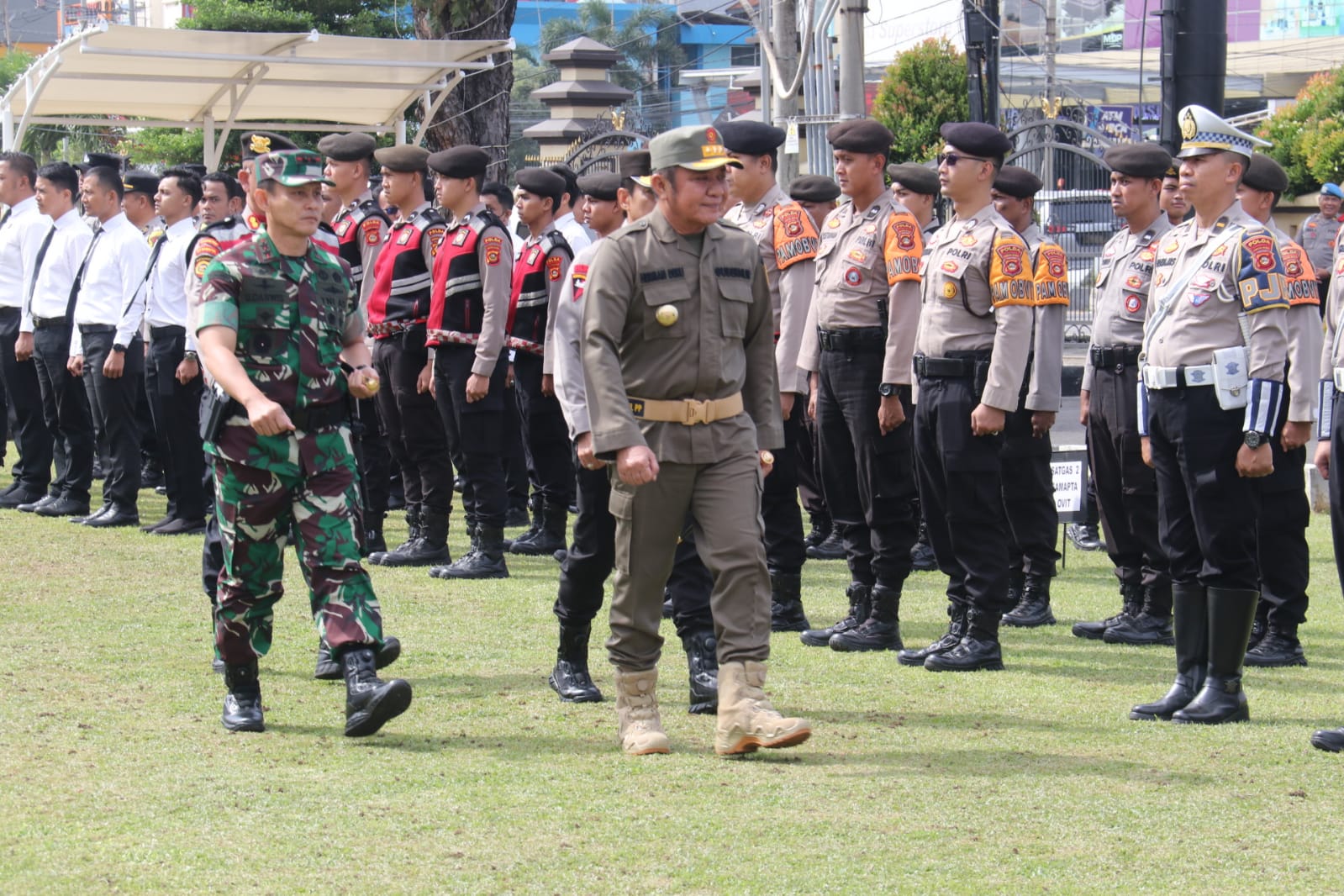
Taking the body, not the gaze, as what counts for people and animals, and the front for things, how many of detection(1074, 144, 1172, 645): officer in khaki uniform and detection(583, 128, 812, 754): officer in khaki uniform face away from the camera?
0

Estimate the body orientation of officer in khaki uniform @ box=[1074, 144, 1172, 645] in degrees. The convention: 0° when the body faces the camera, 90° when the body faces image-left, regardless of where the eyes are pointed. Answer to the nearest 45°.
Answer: approximately 45°

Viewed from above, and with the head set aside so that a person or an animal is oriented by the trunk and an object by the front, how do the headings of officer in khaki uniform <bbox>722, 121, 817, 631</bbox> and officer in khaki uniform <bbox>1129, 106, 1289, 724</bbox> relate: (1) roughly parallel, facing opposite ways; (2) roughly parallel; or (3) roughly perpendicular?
roughly parallel

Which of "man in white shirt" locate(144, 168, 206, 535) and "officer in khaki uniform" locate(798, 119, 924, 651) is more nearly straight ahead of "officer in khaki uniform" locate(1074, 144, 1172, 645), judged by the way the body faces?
the officer in khaki uniform

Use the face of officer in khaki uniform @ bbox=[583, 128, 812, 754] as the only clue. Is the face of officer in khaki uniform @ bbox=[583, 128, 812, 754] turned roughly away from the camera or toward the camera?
toward the camera

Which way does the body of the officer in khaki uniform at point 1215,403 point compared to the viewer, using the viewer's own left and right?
facing the viewer and to the left of the viewer

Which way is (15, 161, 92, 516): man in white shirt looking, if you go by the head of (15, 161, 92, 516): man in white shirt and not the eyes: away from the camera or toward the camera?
toward the camera

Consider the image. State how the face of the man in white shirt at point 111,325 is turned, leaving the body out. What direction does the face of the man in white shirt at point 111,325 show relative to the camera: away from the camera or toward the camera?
toward the camera

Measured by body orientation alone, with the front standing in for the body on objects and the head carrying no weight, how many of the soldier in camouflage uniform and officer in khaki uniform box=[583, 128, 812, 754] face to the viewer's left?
0

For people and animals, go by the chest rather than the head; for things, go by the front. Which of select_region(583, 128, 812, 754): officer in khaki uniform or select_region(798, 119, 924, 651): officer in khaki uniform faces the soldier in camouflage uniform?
select_region(798, 119, 924, 651): officer in khaki uniform

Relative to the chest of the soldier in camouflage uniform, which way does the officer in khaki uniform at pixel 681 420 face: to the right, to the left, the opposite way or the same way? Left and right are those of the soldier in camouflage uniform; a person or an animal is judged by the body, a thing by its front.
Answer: the same way

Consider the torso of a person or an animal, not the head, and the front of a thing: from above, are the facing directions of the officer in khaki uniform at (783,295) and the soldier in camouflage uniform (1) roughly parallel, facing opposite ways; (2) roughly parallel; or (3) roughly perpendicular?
roughly perpendicular

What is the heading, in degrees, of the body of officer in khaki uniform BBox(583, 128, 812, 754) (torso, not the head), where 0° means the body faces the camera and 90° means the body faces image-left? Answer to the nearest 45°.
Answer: approximately 315°

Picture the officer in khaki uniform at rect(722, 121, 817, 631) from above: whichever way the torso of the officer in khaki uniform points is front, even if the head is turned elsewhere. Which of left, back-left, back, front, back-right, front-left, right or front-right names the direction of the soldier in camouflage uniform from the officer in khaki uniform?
front

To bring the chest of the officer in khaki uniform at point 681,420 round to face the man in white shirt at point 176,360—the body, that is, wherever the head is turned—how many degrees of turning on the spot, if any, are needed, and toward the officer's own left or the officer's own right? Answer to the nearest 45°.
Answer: approximately 180°

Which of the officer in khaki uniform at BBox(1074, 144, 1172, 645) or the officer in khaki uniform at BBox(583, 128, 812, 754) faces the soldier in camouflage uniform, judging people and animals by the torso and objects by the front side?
the officer in khaki uniform at BBox(1074, 144, 1172, 645)

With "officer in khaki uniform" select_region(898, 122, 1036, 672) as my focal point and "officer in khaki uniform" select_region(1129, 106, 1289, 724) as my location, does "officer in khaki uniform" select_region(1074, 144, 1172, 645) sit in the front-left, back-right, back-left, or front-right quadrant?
front-right
